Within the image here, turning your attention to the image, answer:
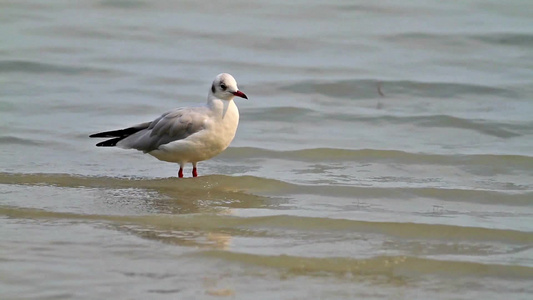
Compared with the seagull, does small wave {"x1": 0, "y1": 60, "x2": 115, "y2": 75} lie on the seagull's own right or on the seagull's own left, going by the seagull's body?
on the seagull's own left

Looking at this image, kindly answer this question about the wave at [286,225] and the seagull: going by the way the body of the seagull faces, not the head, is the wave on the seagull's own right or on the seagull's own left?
on the seagull's own right

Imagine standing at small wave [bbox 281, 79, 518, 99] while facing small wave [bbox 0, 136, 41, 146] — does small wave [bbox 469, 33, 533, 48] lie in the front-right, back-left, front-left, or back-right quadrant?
back-right

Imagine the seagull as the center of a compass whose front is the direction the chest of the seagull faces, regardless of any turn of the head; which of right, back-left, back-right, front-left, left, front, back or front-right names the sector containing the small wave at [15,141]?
back-left

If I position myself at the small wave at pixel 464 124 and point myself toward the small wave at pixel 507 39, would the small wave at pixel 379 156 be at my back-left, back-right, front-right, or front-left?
back-left

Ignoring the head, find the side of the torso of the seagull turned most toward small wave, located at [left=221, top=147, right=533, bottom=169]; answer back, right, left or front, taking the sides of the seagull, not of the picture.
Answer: front

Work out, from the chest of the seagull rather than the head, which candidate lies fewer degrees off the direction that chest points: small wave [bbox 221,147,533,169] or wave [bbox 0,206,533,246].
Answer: the small wave

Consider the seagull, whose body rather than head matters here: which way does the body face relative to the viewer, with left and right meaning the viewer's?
facing to the right of the viewer

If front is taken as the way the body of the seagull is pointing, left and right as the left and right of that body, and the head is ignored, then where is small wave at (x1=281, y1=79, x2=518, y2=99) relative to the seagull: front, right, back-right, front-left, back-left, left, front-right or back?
front-left

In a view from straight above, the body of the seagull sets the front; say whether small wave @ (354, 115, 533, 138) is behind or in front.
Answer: in front
